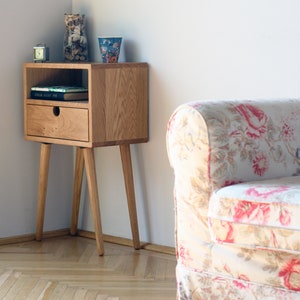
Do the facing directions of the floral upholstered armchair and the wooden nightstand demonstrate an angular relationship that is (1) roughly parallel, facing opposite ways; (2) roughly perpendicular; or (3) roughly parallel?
roughly parallel

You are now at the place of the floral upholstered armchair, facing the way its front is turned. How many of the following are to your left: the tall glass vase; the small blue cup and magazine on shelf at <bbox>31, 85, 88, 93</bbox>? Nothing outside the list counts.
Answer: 0

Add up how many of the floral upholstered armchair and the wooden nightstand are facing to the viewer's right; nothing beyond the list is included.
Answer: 0

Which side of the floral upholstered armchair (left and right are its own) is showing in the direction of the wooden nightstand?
right

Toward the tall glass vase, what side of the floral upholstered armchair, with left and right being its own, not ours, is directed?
right

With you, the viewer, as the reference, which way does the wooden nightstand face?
facing the viewer and to the left of the viewer

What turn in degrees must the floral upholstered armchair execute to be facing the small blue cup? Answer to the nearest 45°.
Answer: approximately 90° to its right

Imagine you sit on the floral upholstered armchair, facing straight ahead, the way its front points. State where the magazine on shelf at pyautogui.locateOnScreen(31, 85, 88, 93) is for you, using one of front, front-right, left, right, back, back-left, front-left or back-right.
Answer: right
